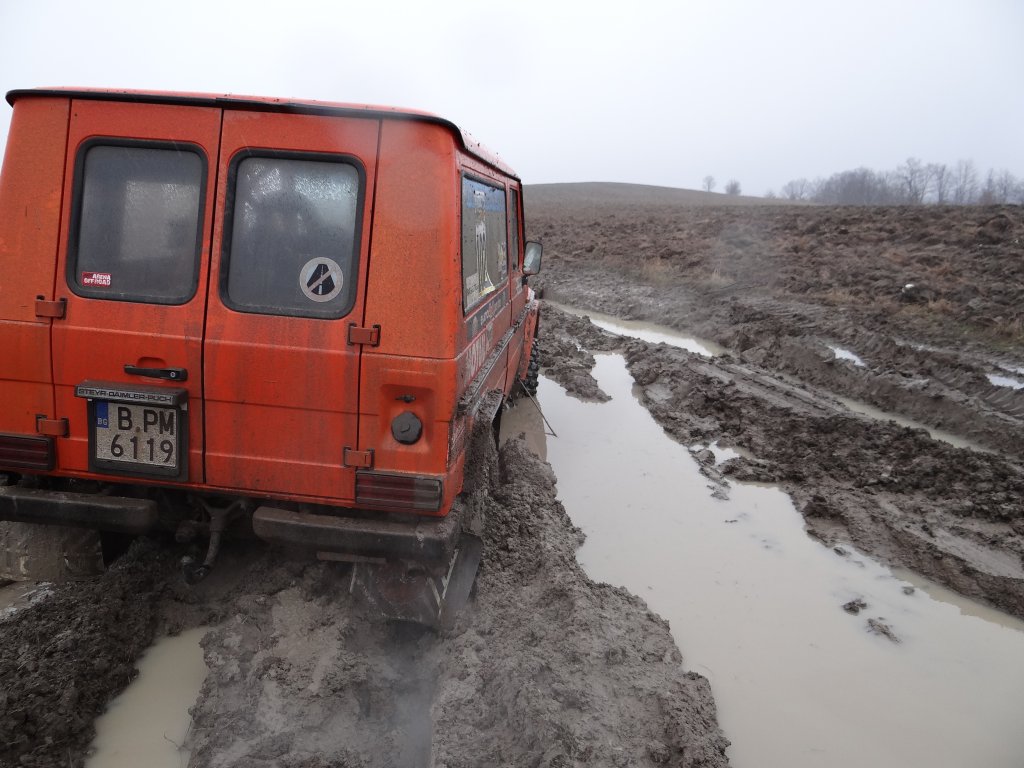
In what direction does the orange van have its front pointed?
away from the camera
